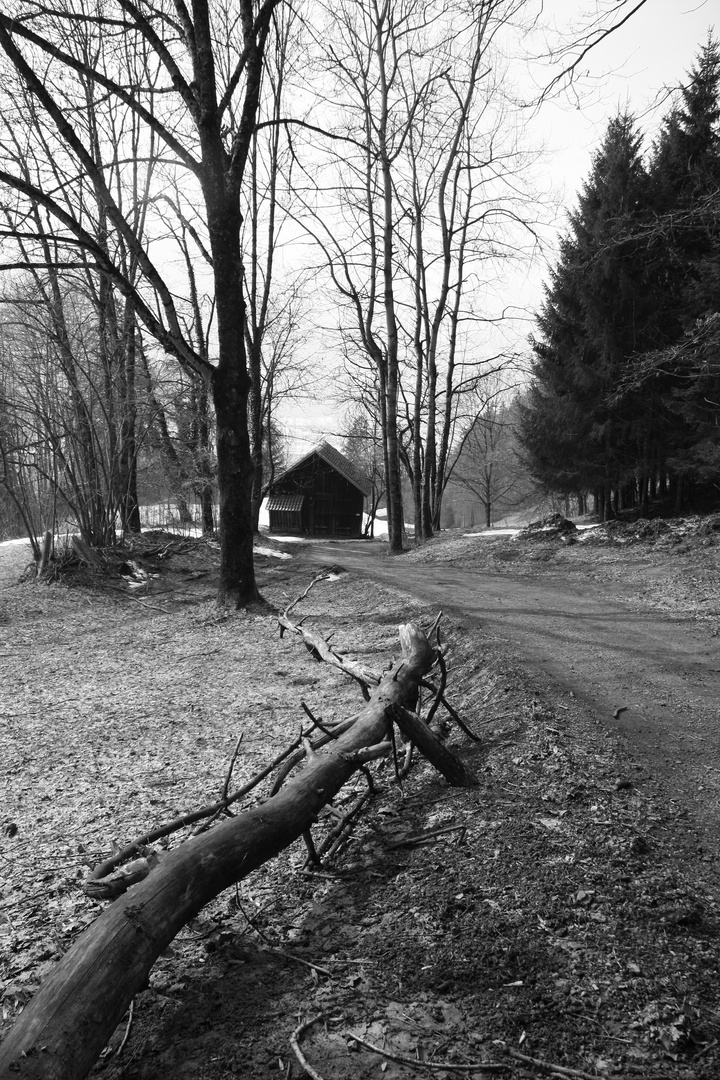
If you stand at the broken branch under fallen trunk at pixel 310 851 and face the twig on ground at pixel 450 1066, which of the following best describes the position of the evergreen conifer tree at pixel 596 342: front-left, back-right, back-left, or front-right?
back-left

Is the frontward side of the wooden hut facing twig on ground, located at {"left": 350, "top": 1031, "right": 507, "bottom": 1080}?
yes

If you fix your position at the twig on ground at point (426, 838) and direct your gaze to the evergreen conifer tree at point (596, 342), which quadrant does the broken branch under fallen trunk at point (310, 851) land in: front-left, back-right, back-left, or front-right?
back-left

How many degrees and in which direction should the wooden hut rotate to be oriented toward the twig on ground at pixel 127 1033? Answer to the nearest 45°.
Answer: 0° — it already faces it

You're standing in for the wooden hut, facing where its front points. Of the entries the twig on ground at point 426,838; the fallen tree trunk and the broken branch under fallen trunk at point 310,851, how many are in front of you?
3

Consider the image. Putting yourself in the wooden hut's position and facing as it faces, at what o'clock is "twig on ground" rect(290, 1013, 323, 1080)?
The twig on ground is roughly at 12 o'clock from the wooden hut.

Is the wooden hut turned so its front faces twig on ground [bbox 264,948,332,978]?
yes

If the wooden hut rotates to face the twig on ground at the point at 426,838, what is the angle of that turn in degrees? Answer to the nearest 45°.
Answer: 0° — it already faces it

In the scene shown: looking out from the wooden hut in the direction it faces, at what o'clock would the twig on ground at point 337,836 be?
The twig on ground is roughly at 12 o'clock from the wooden hut.

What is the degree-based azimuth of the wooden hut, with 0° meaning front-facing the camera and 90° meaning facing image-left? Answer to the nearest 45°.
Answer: approximately 0°
